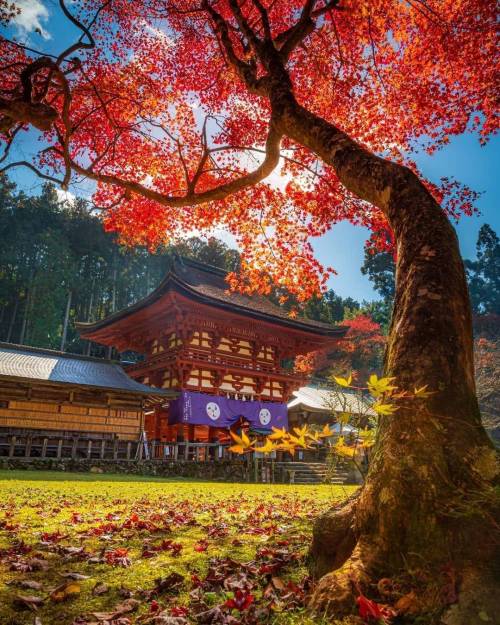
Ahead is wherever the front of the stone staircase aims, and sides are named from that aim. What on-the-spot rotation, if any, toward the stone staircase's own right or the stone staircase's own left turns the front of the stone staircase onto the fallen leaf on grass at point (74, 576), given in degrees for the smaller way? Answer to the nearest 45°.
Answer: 0° — it already faces it

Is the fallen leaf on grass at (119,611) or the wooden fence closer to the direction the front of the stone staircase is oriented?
the fallen leaf on grass

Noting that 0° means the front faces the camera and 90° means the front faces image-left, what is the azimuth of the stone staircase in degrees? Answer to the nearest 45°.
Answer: approximately 0°

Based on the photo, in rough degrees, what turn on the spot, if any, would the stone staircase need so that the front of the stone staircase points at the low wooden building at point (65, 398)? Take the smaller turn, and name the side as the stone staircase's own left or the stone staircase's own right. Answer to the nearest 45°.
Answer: approximately 90° to the stone staircase's own right

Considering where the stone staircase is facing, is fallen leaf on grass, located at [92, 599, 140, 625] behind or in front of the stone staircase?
in front

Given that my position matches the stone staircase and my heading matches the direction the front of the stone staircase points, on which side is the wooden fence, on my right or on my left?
on my right

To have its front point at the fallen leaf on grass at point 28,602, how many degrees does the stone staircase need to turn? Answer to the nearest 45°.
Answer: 0° — it already faces it

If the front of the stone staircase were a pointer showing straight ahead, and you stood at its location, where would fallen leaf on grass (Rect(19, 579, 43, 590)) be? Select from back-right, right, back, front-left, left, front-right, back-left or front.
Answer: front

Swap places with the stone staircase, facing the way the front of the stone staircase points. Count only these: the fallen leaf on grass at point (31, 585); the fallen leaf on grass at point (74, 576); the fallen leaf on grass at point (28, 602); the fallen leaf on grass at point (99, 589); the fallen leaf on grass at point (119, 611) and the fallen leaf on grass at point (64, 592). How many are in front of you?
6

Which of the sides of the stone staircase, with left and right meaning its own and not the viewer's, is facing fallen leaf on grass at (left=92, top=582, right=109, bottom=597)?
front

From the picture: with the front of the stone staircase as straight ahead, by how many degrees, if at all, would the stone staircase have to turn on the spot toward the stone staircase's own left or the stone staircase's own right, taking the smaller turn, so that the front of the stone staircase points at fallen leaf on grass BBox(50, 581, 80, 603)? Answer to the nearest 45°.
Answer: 0° — it already faces it
